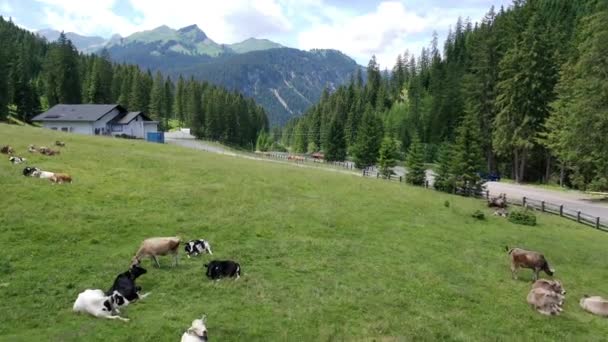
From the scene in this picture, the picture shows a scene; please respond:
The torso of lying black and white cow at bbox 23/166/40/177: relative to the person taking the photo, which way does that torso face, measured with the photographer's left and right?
facing to the left of the viewer

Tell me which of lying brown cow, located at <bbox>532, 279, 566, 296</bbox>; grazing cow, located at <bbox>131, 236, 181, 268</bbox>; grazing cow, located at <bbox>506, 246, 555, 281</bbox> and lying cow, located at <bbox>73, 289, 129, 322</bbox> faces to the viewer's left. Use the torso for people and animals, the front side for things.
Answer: grazing cow, located at <bbox>131, 236, 181, 268</bbox>

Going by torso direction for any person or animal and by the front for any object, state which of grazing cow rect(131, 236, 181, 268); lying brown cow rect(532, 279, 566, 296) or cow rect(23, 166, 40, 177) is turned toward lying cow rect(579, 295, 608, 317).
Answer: lying brown cow rect(532, 279, 566, 296)

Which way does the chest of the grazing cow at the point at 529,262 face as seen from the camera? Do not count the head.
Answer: to the viewer's right

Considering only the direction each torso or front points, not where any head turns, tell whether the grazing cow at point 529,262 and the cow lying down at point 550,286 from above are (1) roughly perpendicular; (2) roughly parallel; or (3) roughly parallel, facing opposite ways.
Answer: roughly parallel

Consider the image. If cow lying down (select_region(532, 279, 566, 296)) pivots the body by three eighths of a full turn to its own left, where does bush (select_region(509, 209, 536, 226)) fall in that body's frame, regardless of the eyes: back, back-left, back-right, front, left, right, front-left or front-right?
front-right

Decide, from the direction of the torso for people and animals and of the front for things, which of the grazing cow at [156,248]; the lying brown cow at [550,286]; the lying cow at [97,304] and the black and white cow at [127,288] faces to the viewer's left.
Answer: the grazing cow at [156,248]

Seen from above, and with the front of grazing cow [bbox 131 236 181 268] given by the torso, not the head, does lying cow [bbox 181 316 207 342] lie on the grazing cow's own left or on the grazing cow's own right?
on the grazing cow's own left

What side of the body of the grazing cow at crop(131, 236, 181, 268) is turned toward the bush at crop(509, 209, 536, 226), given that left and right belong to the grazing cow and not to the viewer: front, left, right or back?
back

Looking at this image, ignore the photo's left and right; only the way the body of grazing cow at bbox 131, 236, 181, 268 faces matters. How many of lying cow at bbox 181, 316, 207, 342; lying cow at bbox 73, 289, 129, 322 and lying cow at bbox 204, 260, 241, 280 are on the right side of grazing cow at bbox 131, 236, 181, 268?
0

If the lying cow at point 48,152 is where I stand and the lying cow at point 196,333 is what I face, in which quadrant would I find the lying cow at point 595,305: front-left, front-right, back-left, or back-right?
front-left

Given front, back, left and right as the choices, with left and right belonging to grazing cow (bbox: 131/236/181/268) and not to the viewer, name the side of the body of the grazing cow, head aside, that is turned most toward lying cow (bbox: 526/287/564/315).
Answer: back

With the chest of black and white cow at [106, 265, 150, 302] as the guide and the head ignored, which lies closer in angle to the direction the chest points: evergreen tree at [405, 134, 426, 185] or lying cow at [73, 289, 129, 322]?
the evergreen tree
